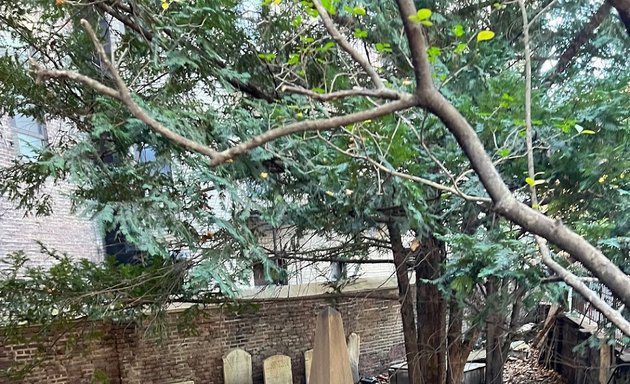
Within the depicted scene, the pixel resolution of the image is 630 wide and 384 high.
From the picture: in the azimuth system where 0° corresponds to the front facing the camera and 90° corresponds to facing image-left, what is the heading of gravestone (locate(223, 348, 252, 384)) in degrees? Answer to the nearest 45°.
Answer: approximately 0°

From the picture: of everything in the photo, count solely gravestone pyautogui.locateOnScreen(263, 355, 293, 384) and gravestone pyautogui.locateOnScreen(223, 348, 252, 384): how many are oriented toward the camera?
2
